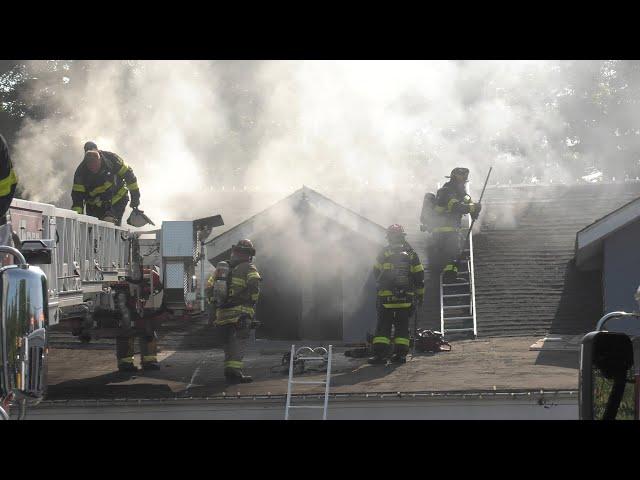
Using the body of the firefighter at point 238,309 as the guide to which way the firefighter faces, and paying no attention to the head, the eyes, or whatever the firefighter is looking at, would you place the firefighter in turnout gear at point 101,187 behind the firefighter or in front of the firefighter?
behind

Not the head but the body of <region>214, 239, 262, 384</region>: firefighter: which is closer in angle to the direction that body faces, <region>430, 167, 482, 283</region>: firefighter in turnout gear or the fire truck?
the firefighter in turnout gear

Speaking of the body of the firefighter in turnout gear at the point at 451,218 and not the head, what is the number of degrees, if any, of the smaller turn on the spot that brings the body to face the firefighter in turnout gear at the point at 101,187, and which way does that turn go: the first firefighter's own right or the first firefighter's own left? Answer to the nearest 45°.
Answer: approximately 135° to the first firefighter's own right

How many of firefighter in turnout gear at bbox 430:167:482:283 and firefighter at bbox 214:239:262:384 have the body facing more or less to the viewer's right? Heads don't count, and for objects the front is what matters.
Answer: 2

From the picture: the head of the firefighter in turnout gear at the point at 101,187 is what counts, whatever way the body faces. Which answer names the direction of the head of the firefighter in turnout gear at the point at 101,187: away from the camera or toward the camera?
toward the camera

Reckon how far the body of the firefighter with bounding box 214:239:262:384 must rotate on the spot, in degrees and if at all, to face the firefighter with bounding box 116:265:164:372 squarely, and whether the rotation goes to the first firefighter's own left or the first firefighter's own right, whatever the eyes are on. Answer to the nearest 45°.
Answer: approximately 135° to the first firefighter's own left

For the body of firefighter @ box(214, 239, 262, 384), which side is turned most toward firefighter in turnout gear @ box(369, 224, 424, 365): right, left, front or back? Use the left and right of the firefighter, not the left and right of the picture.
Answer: front

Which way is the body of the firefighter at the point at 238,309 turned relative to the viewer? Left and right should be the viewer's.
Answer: facing to the right of the viewer

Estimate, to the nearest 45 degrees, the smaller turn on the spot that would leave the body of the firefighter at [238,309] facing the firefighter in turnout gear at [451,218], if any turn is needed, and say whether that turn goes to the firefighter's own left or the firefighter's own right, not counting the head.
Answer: approximately 45° to the firefighter's own left

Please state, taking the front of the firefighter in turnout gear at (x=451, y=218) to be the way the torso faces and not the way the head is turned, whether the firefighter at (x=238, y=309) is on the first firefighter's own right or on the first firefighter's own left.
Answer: on the first firefighter's own right

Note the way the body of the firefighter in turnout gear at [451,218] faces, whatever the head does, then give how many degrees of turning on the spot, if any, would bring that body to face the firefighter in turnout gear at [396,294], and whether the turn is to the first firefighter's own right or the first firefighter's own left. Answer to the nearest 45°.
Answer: approximately 90° to the first firefighter's own right

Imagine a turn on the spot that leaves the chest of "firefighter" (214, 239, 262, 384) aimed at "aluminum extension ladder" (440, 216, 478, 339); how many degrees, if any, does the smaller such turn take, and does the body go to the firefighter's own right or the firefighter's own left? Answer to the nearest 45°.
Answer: approximately 45° to the firefighter's own left

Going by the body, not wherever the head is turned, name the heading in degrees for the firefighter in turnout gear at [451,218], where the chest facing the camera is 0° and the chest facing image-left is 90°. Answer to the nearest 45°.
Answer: approximately 270°
